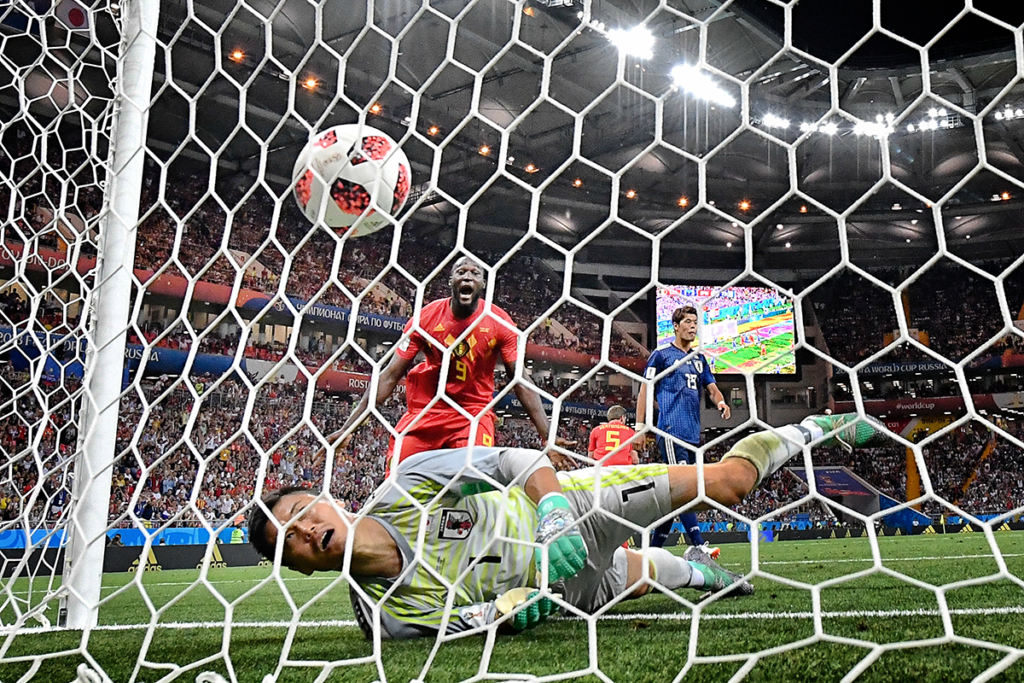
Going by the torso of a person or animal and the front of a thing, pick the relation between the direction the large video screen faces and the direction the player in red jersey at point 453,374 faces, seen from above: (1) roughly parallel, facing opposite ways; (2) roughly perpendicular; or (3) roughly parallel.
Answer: roughly parallel

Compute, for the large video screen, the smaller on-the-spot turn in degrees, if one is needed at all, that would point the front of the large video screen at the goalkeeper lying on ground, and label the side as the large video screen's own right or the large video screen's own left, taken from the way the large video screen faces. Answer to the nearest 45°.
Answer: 0° — it already faces them

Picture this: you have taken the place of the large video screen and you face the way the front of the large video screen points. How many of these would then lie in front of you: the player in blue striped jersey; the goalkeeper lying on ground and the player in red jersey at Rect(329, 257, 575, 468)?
3

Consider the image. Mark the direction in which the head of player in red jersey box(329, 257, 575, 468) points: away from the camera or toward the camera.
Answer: toward the camera

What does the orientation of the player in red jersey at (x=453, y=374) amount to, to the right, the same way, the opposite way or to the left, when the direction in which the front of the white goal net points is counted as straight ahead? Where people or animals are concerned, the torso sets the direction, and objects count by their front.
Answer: the opposite way

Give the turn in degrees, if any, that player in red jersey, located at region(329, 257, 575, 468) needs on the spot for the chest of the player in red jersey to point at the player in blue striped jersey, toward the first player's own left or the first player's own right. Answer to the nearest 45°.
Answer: approximately 135° to the first player's own left

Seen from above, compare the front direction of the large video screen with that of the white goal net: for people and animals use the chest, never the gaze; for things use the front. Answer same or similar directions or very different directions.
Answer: very different directions

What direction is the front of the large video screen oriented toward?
toward the camera

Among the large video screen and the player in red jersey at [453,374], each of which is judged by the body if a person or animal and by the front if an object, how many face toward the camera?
2

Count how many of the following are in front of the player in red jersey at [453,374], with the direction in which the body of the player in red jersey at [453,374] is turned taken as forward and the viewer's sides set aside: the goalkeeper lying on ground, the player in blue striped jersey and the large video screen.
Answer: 1

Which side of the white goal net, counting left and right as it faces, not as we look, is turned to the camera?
back

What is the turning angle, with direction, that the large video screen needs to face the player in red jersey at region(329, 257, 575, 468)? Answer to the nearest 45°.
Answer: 0° — it already faces them

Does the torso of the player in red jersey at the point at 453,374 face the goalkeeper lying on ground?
yes

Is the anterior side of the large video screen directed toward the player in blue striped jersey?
yes

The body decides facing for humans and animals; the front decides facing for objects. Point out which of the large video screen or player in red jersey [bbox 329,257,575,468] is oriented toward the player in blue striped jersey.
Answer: the large video screen

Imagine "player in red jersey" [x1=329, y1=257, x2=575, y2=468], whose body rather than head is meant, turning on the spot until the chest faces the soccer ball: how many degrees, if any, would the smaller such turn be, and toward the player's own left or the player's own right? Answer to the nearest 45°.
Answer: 0° — they already face it
